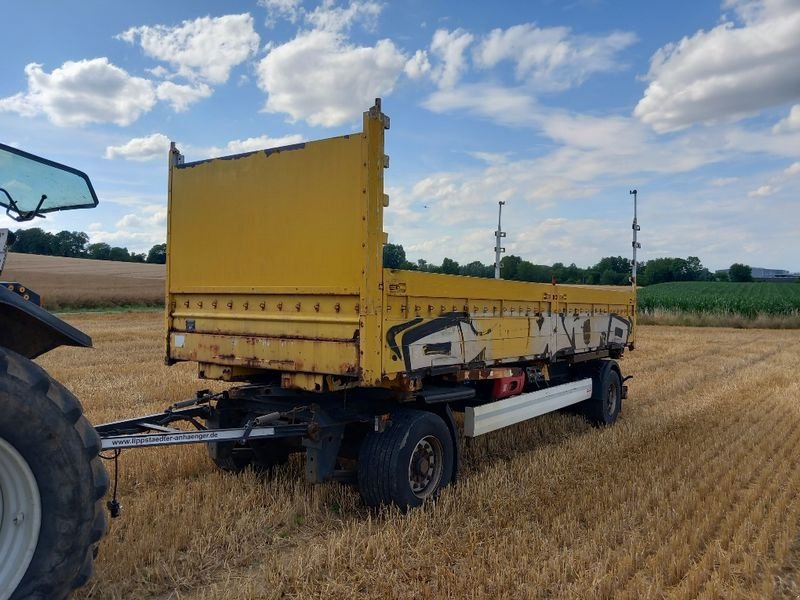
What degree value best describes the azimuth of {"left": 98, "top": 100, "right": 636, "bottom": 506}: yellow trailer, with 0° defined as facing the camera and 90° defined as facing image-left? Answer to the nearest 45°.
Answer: approximately 45°

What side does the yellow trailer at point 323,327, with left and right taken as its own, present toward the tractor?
front
